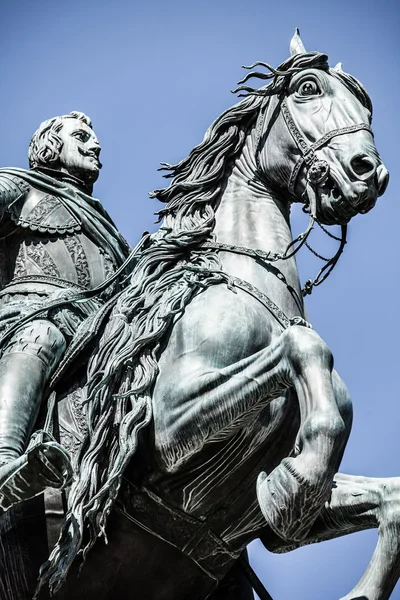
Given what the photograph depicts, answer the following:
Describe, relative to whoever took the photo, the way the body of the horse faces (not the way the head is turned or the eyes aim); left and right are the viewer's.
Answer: facing the viewer and to the right of the viewer
